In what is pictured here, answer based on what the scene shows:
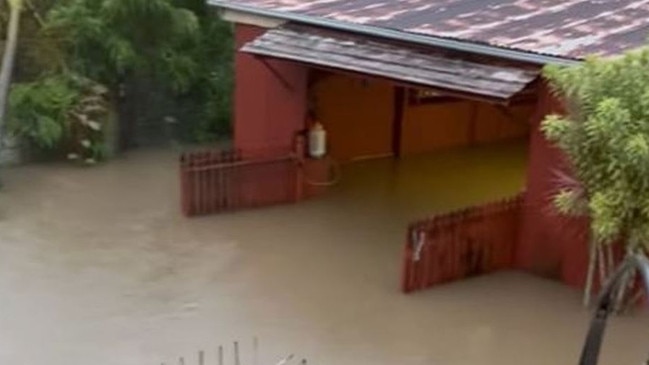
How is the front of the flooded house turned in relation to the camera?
facing the viewer and to the left of the viewer
